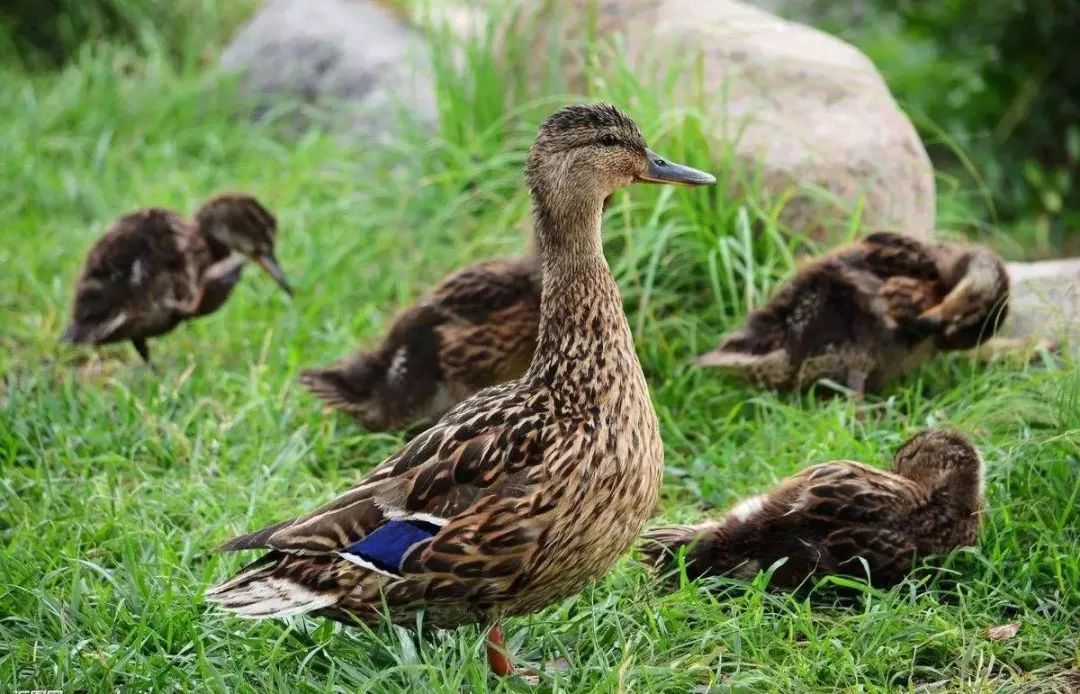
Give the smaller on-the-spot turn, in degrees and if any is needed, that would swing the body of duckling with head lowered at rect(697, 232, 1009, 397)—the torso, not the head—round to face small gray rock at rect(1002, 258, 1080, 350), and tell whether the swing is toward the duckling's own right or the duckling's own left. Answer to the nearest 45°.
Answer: approximately 45° to the duckling's own left

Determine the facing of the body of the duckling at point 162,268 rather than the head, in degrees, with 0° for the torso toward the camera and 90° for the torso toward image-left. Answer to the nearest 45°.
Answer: approximately 270°

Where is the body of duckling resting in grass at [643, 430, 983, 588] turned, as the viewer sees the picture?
to the viewer's right

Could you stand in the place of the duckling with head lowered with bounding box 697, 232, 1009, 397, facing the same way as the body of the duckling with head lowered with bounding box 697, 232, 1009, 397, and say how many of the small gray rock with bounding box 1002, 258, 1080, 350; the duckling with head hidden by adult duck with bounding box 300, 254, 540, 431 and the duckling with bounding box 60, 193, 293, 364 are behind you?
2

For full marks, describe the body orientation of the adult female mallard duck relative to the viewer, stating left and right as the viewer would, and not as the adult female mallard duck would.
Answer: facing to the right of the viewer

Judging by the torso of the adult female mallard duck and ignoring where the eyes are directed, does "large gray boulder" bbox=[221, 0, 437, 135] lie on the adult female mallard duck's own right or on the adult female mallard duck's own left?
on the adult female mallard duck's own left

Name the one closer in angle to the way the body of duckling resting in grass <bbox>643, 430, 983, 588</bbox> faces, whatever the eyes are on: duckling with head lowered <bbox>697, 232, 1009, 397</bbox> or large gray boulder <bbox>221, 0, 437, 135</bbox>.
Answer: the duckling with head lowered

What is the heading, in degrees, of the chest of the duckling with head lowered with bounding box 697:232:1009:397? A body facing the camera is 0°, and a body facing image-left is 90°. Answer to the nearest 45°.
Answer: approximately 270°

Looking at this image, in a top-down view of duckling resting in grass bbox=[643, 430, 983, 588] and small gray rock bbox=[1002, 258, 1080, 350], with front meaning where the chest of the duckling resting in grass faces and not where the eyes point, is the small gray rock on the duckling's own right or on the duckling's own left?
on the duckling's own left

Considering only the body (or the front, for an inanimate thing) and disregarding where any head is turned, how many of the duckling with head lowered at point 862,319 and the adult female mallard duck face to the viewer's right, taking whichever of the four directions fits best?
2

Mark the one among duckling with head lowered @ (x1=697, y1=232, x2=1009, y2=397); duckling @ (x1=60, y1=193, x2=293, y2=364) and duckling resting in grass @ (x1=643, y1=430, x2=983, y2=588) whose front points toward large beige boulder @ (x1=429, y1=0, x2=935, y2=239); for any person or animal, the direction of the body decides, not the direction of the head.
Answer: the duckling

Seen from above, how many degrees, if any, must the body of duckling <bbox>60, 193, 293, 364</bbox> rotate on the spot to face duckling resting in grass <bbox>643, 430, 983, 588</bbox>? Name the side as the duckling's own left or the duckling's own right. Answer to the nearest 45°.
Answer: approximately 45° to the duckling's own right
